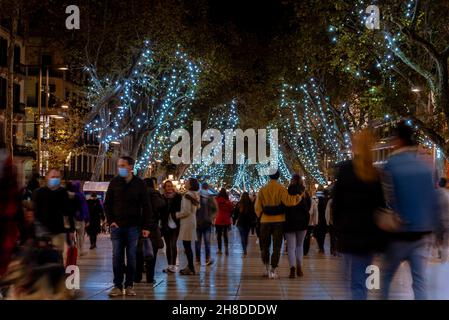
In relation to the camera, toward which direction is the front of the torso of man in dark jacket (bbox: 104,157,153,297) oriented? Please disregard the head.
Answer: toward the camera

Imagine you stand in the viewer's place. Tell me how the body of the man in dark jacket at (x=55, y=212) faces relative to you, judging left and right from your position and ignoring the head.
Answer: facing the viewer

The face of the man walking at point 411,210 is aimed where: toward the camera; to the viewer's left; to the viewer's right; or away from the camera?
away from the camera

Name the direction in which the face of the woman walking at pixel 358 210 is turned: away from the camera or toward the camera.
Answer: away from the camera

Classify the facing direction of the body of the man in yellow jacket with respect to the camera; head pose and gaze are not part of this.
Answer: away from the camera

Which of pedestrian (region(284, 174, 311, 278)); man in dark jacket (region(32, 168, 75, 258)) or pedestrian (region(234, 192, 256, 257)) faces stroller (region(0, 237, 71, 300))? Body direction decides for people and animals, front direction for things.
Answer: the man in dark jacket

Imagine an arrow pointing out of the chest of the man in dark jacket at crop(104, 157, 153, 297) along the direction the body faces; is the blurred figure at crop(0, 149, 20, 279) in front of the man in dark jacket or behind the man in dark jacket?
in front

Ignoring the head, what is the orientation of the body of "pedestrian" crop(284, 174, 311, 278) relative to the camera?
away from the camera

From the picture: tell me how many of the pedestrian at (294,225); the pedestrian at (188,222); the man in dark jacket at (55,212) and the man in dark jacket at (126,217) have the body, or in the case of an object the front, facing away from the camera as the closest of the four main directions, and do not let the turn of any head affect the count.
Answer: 1
